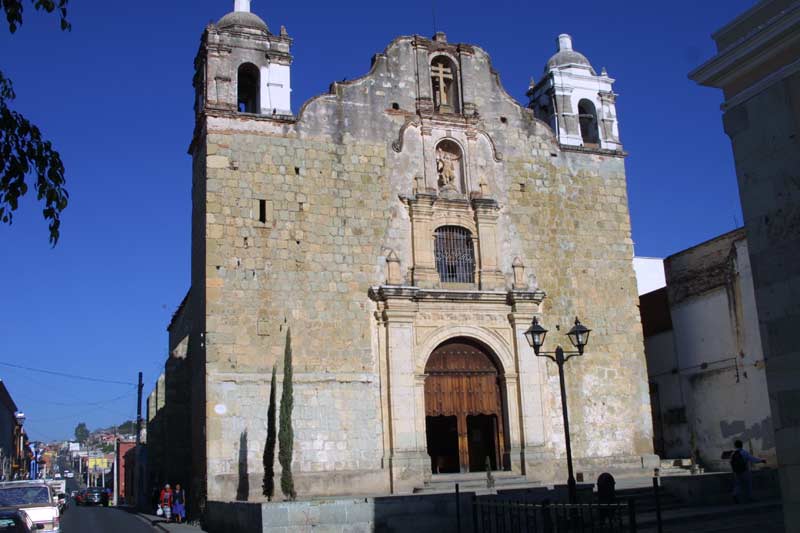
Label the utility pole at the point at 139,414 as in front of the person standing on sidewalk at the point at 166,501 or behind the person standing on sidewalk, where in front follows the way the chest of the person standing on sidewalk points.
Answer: behind

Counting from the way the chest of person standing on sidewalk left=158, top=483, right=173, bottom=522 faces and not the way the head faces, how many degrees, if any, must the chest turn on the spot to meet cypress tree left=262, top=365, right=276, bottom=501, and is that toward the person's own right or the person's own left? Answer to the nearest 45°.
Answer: approximately 45° to the person's own left

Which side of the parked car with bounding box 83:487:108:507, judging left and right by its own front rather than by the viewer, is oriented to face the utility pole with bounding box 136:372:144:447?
back

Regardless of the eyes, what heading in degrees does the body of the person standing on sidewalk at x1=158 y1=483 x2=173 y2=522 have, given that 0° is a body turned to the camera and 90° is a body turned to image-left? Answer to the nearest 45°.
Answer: approximately 0°

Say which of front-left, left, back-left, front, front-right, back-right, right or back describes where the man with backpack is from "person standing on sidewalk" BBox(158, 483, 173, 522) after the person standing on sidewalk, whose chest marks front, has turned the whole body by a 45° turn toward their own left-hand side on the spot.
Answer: front

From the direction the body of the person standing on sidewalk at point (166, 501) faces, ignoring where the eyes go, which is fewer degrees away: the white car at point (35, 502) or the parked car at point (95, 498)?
the white car
